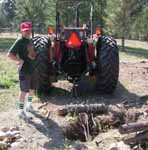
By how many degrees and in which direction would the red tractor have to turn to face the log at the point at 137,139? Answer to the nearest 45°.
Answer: approximately 180°

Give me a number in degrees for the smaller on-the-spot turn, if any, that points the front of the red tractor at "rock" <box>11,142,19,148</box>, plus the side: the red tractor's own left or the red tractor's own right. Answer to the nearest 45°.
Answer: approximately 180°

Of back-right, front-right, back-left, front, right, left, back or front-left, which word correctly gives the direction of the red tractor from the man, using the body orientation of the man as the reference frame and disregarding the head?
left

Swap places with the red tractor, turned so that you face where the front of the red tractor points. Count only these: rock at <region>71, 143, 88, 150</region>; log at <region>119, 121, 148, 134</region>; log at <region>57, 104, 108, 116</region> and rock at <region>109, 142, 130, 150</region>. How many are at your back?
4

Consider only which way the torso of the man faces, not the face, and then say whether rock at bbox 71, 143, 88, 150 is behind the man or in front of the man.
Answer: in front

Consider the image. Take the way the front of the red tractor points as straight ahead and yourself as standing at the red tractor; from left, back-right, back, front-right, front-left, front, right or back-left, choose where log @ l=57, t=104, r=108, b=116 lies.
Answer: back

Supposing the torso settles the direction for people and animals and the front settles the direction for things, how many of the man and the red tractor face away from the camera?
1

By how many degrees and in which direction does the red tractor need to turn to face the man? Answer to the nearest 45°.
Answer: approximately 135° to its left

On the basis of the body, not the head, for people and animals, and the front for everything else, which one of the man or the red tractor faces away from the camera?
the red tractor

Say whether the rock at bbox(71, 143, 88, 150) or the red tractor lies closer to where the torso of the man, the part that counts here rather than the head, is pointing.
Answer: the rock

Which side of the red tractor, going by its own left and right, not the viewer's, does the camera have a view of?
back

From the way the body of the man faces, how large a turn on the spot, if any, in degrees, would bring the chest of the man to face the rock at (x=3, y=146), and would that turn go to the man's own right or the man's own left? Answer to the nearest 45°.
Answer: approximately 45° to the man's own right

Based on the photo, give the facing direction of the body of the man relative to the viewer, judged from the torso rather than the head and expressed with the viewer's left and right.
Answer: facing the viewer and to the right of the viewer

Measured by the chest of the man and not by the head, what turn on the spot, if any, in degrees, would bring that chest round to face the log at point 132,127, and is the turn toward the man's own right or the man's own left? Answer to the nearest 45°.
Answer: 0° — they already face it

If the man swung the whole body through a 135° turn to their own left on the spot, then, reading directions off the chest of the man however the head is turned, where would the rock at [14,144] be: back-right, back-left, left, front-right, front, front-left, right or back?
back
